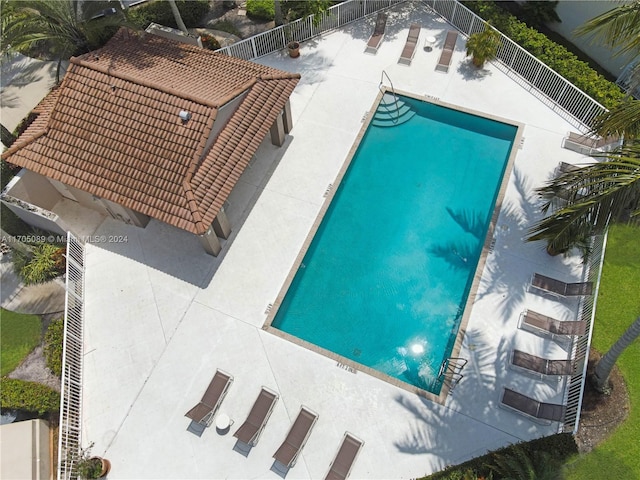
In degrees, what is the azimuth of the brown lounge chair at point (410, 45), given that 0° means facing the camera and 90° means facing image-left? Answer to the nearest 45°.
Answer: approximately 0°

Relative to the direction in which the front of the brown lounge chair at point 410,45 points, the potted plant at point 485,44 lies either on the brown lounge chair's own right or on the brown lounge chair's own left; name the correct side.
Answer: on the brown lounge chair's own left

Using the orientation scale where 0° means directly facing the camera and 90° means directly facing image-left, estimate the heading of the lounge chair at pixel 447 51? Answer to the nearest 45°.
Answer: approximately 0°

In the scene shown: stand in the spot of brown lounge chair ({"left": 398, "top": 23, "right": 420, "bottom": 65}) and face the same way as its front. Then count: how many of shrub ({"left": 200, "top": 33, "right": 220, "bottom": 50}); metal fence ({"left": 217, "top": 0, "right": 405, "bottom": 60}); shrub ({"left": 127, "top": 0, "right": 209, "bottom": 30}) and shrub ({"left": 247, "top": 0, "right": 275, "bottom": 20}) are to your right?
4

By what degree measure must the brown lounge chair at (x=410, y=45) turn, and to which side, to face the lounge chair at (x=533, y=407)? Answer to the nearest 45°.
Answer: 0° — it already faces it

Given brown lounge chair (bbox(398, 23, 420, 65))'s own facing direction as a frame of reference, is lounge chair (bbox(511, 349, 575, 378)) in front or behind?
in front

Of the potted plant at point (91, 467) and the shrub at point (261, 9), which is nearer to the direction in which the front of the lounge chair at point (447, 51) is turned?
the potted plant

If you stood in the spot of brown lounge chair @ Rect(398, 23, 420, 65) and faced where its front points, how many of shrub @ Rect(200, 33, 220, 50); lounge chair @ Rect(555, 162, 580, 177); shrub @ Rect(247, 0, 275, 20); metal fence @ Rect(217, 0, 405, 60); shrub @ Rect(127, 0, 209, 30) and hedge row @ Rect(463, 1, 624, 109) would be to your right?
4

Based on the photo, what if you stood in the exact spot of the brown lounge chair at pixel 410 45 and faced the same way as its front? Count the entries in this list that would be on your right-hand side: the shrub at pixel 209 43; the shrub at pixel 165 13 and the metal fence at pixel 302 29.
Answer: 3

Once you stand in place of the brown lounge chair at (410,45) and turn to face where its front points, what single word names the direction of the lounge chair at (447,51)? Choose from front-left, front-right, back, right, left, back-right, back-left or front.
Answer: left

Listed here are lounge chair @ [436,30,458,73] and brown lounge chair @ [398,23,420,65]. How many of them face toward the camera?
2

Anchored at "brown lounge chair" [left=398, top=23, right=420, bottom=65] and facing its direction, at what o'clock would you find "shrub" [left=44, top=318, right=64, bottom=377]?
The shrub is roughly at 1 o'clock from the brown lounge chair.

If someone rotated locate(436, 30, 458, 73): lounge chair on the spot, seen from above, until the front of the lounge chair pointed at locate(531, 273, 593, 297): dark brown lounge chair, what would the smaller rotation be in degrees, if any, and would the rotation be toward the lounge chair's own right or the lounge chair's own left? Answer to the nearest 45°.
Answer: approximately 45° to the lounge chair's own left
